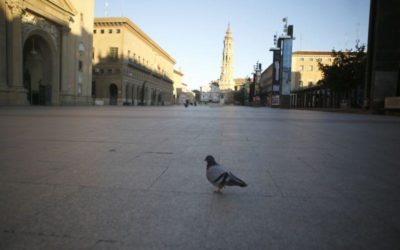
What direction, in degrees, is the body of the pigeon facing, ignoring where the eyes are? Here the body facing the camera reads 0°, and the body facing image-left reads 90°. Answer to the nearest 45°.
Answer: approximately 90°

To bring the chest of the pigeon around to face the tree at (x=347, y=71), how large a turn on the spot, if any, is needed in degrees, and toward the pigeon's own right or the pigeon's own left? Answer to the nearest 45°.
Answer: approximately 90° to the pigeon's own right
